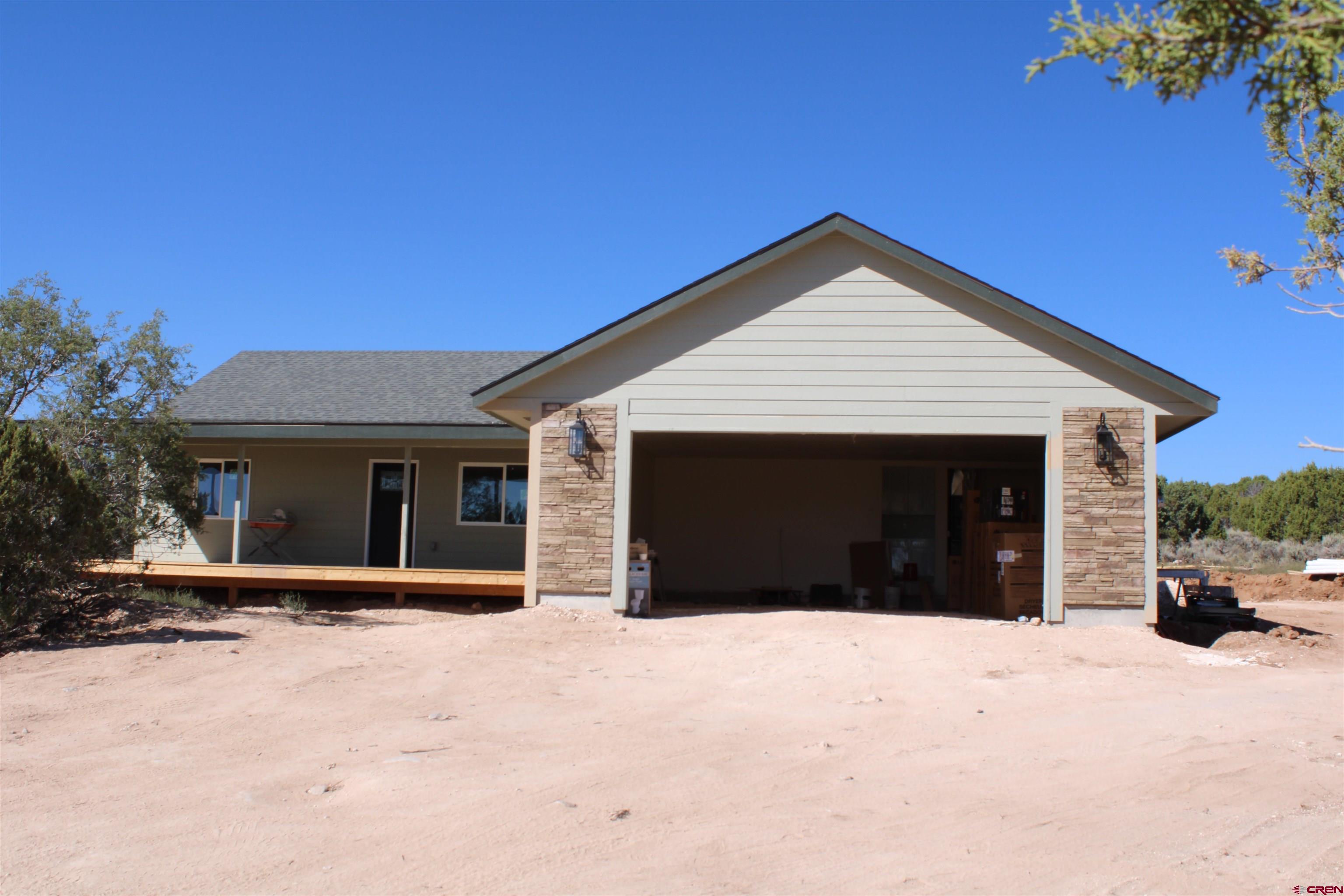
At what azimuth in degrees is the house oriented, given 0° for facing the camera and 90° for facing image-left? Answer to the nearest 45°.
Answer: approximately 0°
